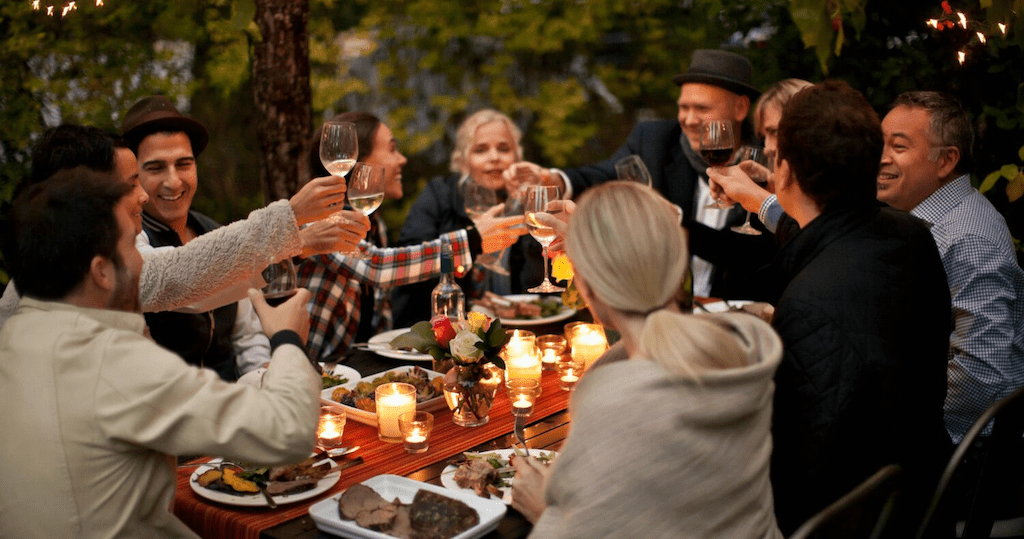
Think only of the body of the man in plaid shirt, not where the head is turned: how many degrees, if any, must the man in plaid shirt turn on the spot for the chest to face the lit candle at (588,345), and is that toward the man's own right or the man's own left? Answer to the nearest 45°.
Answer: approximately 45° to the man's own left

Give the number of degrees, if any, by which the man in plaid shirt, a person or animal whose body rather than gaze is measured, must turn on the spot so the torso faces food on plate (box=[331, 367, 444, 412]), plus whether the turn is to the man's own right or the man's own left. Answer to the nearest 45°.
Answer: approximately 45° to the man's own left

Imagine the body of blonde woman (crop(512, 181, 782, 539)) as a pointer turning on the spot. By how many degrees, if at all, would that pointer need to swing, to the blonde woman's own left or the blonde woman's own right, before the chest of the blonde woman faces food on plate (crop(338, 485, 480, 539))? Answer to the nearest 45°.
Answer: approximately 45° to the blonde woman's own left

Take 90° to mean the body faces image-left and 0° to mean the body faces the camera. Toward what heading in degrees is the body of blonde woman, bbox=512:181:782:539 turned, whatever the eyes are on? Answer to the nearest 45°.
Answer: approximately 135°

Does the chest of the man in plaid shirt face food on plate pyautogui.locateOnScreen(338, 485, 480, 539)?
no

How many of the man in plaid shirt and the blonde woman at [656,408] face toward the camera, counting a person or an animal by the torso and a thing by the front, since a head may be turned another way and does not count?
0

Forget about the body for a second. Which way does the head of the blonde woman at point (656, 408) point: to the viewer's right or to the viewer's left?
to the viewer's left

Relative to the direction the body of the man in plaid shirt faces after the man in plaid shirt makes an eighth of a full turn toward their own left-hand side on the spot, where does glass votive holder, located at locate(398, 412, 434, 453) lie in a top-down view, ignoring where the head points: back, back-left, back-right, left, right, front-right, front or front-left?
front

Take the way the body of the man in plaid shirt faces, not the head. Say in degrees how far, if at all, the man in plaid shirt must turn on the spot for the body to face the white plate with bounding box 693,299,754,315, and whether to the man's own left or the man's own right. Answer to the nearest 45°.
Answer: approximately 45° to the man's own right

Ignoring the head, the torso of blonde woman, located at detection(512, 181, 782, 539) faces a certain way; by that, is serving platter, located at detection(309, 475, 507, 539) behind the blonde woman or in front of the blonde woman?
in front

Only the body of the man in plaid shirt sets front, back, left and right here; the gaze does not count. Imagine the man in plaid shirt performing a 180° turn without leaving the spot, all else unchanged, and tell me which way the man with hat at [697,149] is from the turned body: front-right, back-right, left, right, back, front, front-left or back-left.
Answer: back-left

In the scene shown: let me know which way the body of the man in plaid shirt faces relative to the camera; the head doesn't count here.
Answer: to the viewer's left

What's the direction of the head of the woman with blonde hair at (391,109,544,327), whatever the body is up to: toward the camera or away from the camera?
toward the camera
